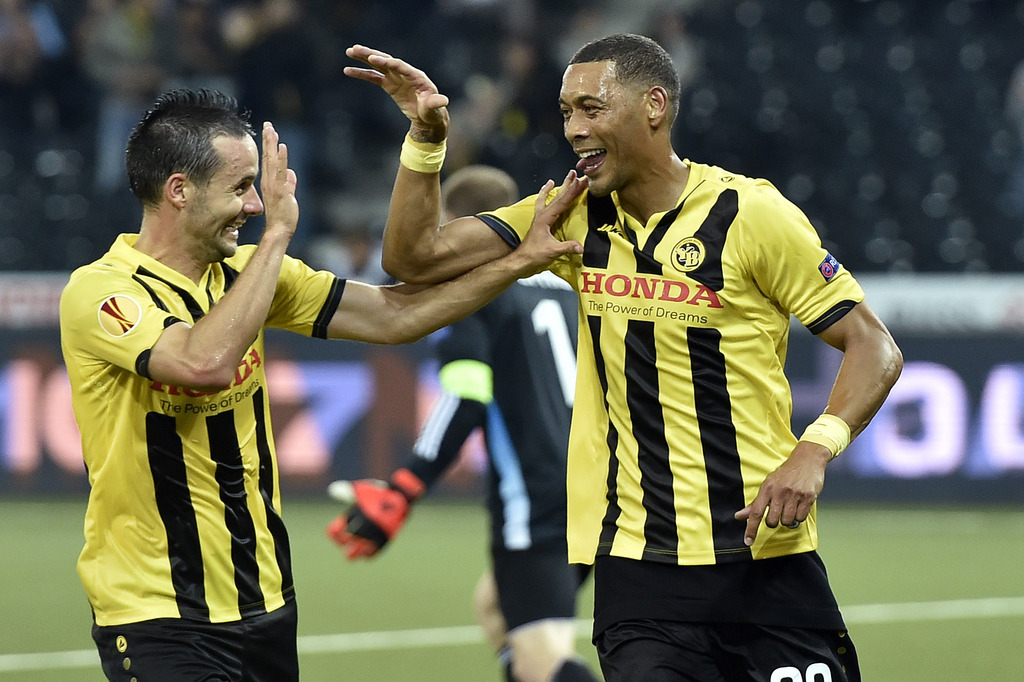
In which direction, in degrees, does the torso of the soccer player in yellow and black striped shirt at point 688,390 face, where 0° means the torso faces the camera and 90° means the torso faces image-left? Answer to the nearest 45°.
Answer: approximately 45°

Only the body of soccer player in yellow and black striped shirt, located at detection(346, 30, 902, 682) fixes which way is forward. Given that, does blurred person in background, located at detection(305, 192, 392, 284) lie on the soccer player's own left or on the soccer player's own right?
on the soccer player's own right

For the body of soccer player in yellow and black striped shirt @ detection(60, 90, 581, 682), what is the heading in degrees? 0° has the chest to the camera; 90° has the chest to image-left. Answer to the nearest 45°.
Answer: approximately 315°

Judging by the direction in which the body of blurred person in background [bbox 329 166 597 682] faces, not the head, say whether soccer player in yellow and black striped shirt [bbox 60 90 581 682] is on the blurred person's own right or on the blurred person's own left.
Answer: on the blurred person's own left

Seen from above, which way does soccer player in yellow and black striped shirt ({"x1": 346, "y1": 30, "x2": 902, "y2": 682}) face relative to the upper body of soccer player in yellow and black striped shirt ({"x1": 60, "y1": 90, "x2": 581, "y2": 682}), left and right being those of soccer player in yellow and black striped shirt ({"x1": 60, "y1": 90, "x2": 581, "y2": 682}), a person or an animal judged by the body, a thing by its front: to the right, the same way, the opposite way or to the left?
to the right

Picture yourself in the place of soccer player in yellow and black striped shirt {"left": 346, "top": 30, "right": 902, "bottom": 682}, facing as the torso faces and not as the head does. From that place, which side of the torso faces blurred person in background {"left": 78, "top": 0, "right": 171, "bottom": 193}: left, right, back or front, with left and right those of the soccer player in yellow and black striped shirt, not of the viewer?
right

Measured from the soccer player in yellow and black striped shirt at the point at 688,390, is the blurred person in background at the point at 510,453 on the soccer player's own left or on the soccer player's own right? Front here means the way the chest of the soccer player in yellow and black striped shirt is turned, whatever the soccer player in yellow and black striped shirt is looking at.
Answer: on the soccer player's own right

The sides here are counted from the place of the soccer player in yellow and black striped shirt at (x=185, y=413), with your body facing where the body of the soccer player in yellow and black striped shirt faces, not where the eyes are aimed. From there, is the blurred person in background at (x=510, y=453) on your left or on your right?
on your left

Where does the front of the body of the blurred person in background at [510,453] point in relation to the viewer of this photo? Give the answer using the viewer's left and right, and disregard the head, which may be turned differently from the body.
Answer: facing away from the viewer and to the left of the viewer
